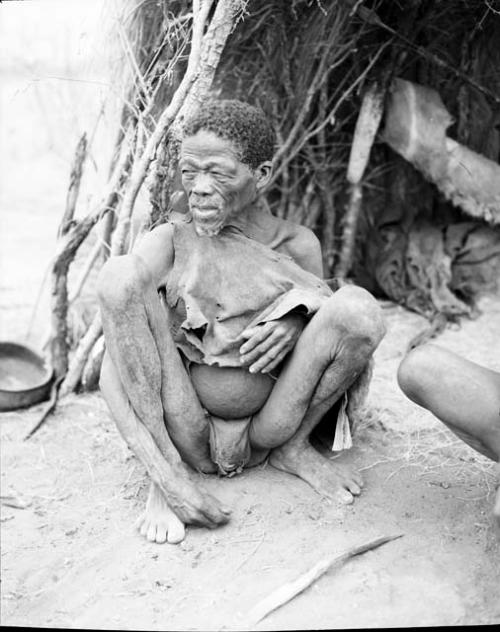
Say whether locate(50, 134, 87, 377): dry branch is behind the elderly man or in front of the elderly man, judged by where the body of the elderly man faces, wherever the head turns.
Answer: behind

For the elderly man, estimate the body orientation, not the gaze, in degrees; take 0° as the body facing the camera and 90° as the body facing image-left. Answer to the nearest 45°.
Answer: approximately 0°

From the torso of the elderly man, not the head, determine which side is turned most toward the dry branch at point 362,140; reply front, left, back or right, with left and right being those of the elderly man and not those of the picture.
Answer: back

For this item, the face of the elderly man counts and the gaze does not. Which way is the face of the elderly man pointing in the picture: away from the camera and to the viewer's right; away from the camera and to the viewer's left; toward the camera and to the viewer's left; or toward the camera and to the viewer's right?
toward the camera and to the viewer's left

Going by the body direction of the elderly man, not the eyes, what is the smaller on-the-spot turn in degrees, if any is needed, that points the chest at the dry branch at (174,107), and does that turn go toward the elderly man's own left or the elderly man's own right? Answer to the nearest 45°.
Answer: approximately 135° to the elderly man's own right

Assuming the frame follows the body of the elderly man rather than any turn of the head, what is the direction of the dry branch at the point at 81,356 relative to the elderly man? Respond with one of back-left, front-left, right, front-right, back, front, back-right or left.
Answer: back-right
